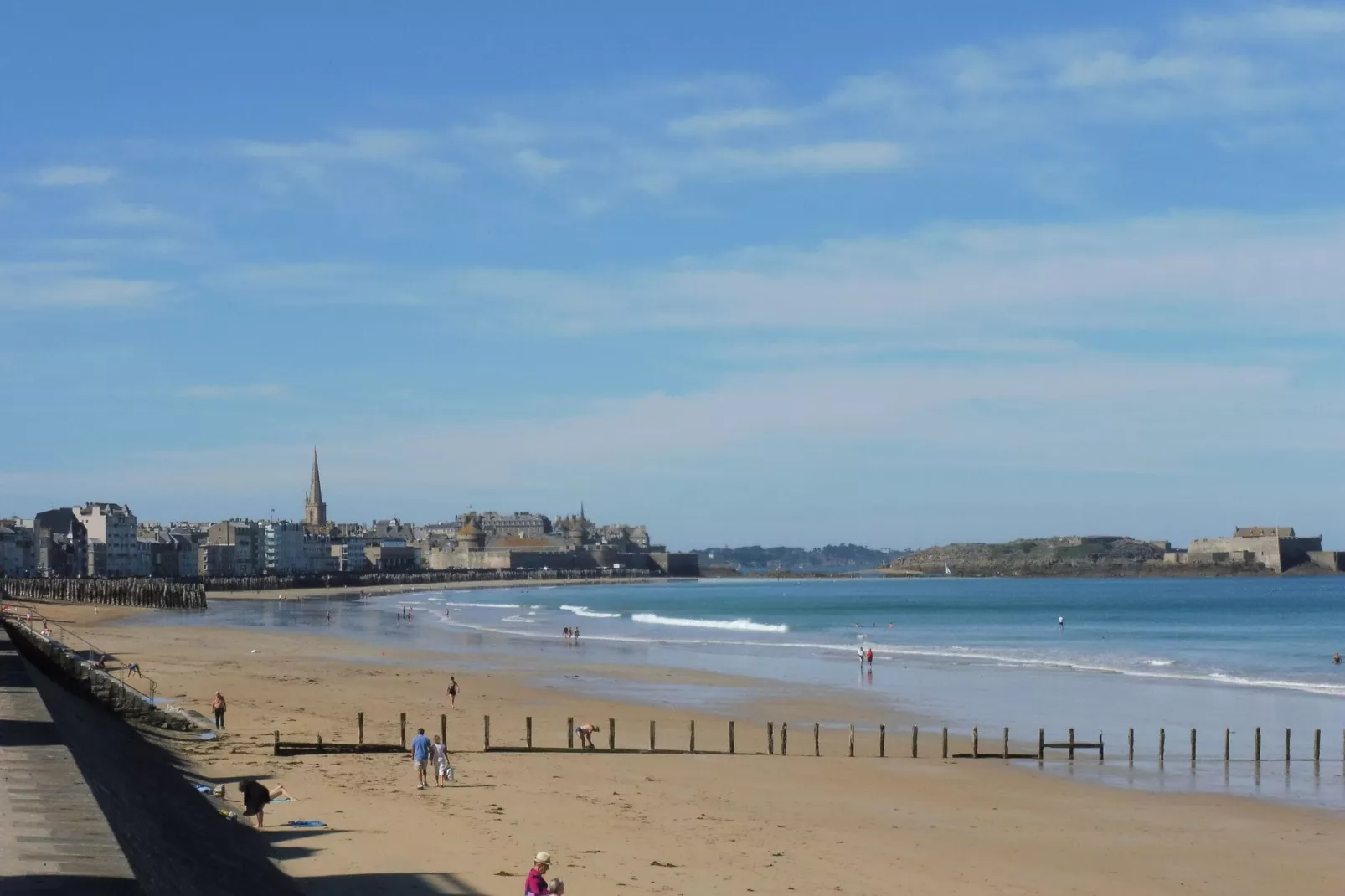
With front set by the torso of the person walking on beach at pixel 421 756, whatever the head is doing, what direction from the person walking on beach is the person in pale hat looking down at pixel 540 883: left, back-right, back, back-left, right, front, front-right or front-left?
back

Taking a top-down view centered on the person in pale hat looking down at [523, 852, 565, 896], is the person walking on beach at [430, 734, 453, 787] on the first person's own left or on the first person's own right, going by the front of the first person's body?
on the first person's own left
